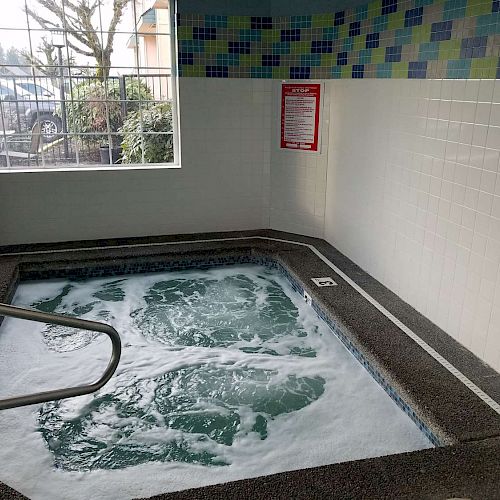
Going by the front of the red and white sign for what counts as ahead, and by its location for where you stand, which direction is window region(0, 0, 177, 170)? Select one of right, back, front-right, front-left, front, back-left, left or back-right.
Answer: right

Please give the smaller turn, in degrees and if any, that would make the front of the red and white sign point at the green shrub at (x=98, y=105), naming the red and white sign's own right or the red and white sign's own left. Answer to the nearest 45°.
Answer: approximately 90° to the red and white sign's own right

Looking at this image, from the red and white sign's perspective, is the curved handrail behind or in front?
in front

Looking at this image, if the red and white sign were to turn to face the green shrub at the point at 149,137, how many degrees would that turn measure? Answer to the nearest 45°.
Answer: approximately 90° to its right

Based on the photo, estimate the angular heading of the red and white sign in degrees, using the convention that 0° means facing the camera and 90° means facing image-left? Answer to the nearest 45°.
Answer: approximately 0°

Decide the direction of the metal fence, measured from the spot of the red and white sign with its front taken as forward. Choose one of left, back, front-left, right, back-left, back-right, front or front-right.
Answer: right

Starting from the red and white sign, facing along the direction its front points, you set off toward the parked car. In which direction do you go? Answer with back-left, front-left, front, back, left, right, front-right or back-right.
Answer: right

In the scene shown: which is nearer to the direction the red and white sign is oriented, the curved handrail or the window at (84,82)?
the curved handrail
